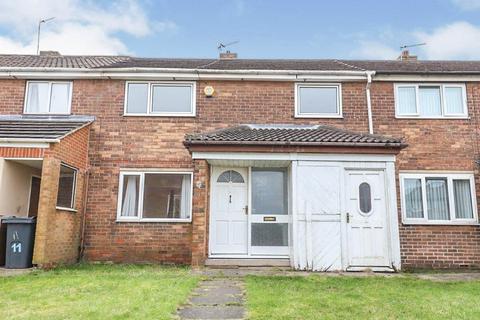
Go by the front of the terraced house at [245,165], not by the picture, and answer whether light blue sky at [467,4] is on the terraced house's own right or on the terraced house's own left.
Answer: on the terraced house's own left

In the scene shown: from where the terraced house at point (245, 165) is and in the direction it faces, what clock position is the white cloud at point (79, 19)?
The white cloud is roughly at 4 o'clock from the terraced house.

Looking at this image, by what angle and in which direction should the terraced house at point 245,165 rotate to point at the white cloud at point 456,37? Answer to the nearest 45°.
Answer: approximately 135° to its left

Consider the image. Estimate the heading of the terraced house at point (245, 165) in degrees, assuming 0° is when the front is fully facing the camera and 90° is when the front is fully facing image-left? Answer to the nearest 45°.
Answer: approximately 0°
